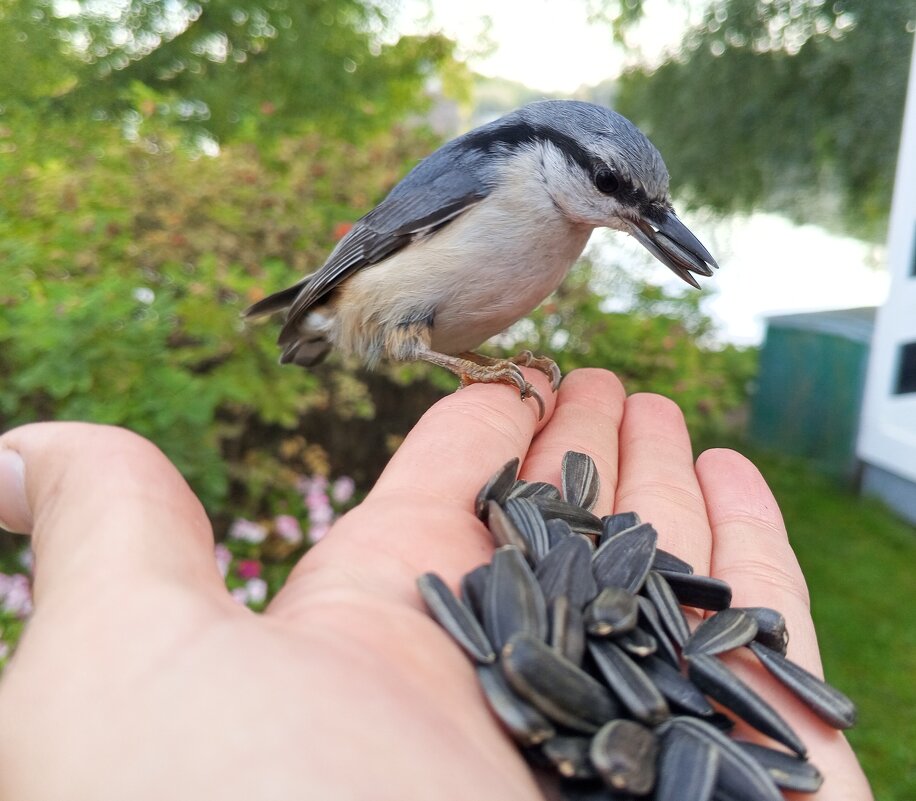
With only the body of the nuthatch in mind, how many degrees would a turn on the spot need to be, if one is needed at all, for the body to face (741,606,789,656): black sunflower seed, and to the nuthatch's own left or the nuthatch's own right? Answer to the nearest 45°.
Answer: approximately 45° to the nuthatch's own right

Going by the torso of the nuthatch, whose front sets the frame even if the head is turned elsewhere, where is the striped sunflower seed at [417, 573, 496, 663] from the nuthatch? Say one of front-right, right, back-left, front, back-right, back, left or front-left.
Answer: right

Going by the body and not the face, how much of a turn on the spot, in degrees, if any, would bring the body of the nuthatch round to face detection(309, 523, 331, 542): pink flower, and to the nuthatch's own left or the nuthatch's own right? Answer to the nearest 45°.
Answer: approximately 135° to the nuthatch's own left

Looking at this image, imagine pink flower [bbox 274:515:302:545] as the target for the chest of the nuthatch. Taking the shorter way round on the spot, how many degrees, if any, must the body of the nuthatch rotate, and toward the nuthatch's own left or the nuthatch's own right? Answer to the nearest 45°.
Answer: approximately 135° to the nuthatch's own left

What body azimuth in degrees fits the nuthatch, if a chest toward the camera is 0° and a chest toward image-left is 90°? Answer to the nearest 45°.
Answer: approximately 270°

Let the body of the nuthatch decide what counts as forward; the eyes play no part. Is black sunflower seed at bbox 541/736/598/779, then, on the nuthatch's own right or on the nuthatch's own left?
on the nuthatch's own right

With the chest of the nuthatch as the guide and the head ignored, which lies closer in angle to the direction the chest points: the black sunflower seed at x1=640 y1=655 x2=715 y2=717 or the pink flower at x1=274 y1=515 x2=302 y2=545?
the black sunflower seed

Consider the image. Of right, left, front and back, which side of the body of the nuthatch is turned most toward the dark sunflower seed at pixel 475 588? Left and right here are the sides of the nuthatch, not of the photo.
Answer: right

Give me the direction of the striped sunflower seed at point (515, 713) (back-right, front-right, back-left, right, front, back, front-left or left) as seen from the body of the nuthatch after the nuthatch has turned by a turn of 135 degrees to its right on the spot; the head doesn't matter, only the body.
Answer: front-left
